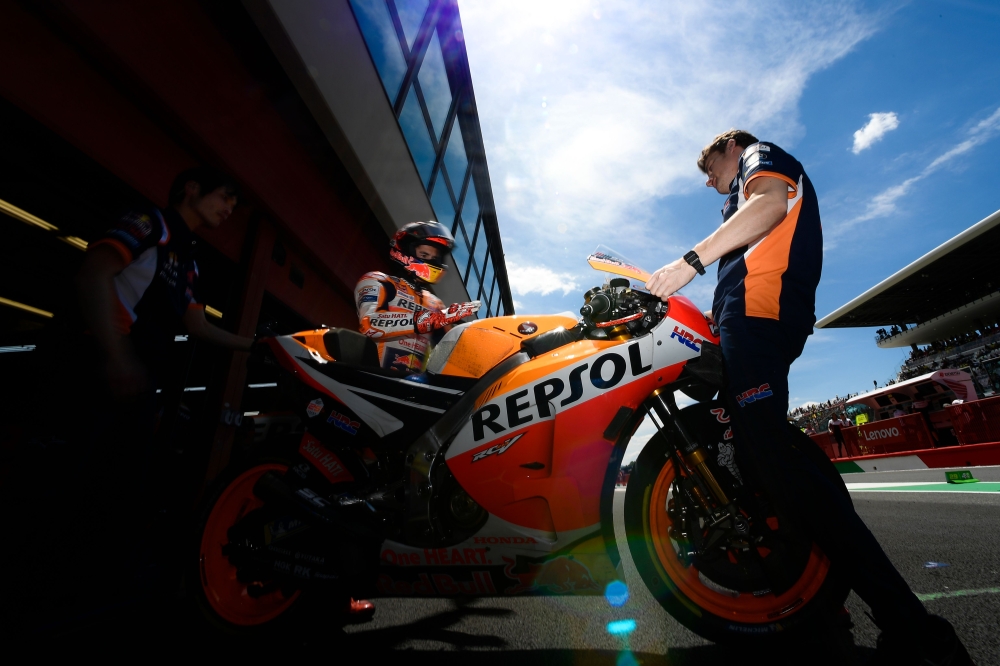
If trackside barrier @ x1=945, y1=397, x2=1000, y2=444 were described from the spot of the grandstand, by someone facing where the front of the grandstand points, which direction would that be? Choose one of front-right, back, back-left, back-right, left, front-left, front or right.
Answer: front-left

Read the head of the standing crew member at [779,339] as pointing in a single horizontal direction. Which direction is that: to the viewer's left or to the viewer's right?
to the viewer's left

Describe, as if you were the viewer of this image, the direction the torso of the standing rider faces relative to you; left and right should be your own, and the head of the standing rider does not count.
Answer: facing the viewer and to the right of the viewer

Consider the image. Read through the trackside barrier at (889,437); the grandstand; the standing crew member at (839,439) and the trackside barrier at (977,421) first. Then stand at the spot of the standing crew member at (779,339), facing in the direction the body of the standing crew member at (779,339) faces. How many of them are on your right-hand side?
4

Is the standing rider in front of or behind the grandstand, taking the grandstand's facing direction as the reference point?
in front

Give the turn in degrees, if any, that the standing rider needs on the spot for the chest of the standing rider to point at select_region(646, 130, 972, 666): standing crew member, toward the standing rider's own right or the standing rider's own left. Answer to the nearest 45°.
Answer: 0° — they already face them

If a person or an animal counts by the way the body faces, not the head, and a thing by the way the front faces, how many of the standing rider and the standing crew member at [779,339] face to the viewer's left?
1

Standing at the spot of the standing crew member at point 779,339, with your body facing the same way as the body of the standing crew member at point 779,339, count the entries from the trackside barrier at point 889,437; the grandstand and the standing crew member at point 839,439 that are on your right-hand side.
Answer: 3

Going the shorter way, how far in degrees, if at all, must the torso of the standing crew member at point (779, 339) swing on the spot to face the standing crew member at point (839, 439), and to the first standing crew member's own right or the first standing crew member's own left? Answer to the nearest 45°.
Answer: approximately 90° to the first standing crew member's own right

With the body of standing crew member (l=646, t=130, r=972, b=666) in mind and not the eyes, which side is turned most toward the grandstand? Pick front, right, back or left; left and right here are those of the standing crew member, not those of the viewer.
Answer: right

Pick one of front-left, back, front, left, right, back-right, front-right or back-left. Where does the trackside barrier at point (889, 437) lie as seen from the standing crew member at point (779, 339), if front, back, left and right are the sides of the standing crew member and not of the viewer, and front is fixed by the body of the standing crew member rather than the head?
right

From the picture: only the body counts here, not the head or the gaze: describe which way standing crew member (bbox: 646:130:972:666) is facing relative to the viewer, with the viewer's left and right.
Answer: facing to the left of the viewer

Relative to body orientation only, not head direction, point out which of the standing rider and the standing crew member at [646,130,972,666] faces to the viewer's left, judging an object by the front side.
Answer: the standing crew member

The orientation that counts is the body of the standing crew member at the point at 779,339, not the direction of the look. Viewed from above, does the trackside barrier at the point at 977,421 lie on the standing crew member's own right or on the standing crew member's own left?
on the standing crew member's own right

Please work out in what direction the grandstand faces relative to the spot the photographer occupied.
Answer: facing the viewer and to the left of the viewer
